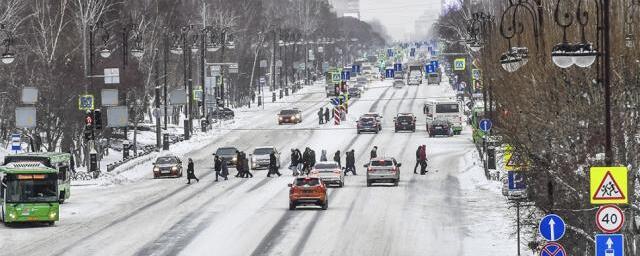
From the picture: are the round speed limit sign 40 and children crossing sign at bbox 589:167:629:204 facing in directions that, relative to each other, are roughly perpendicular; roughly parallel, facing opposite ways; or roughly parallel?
roughly parallel

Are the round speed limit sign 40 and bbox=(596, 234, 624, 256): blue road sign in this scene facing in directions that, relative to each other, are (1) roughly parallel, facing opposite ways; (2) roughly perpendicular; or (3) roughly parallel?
roughly parallel

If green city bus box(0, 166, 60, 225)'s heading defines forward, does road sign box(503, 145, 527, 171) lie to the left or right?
on its left

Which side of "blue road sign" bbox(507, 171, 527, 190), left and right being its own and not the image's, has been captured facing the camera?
front

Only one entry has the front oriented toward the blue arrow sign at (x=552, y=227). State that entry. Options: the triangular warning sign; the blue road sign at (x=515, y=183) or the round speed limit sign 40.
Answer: the blue road sign

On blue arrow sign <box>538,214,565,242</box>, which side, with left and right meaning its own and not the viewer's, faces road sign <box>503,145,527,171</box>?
back

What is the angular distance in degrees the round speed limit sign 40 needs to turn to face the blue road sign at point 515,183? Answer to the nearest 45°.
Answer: approximately 180°

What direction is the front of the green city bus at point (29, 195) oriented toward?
toward the camera

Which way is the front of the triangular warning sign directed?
toward the camera

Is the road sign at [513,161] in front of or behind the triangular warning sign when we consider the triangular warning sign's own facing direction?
behind

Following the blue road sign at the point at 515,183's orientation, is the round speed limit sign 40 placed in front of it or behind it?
in front

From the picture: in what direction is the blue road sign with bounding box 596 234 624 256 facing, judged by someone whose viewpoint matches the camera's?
facing the viewer
